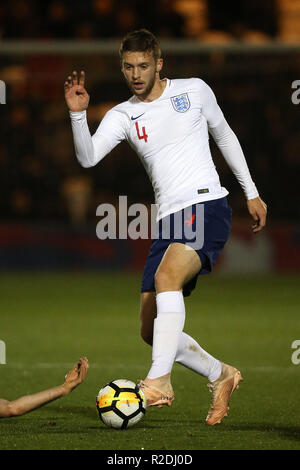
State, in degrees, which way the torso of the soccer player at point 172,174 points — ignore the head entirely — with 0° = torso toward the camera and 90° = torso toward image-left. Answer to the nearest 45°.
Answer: approximately 45°
